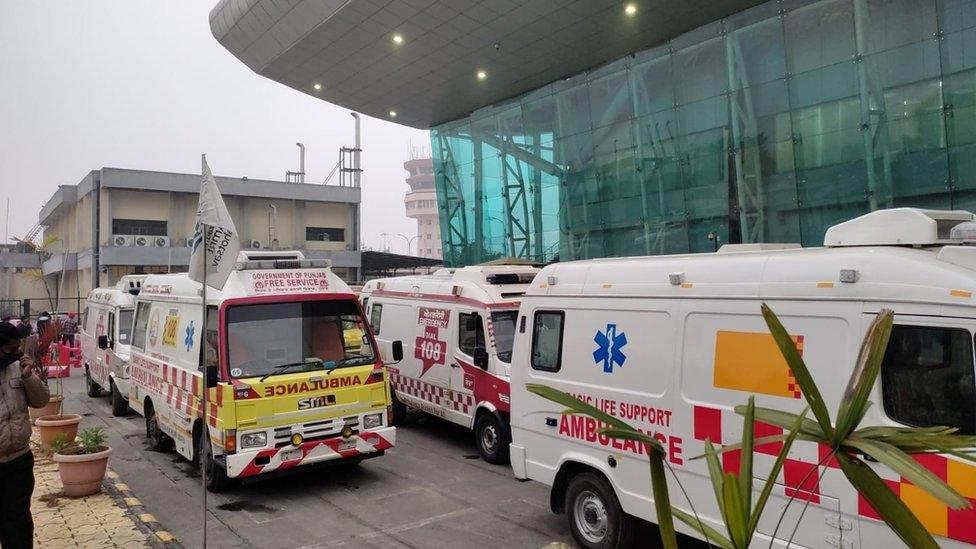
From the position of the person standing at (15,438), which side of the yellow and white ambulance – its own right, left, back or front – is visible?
front

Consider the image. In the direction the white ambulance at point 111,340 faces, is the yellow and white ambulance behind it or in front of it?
in front

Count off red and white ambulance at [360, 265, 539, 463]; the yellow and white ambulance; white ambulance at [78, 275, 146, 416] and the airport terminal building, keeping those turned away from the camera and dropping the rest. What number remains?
0

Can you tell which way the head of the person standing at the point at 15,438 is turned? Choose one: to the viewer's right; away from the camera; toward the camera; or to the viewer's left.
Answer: to the viewer's right

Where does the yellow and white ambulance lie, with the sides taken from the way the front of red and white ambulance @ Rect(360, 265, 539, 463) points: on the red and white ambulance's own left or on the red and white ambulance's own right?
on the red and white ambulance's own right

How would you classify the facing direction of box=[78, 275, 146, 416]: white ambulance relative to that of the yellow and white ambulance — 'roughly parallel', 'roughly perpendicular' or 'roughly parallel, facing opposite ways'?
roughly parallel

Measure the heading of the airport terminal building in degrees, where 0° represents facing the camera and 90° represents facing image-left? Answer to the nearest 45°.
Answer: approximately 45°

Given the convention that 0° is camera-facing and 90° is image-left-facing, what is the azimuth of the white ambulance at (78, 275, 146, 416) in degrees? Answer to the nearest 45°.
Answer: approximately 315°

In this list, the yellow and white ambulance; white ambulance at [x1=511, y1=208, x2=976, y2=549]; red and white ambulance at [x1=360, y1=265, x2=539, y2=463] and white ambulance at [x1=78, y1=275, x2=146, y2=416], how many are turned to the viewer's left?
0

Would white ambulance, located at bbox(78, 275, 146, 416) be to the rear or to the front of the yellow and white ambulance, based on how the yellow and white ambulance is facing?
to the rear
